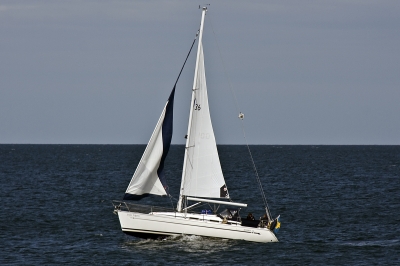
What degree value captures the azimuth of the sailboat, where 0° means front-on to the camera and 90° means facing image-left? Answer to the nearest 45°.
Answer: approximately 90°
